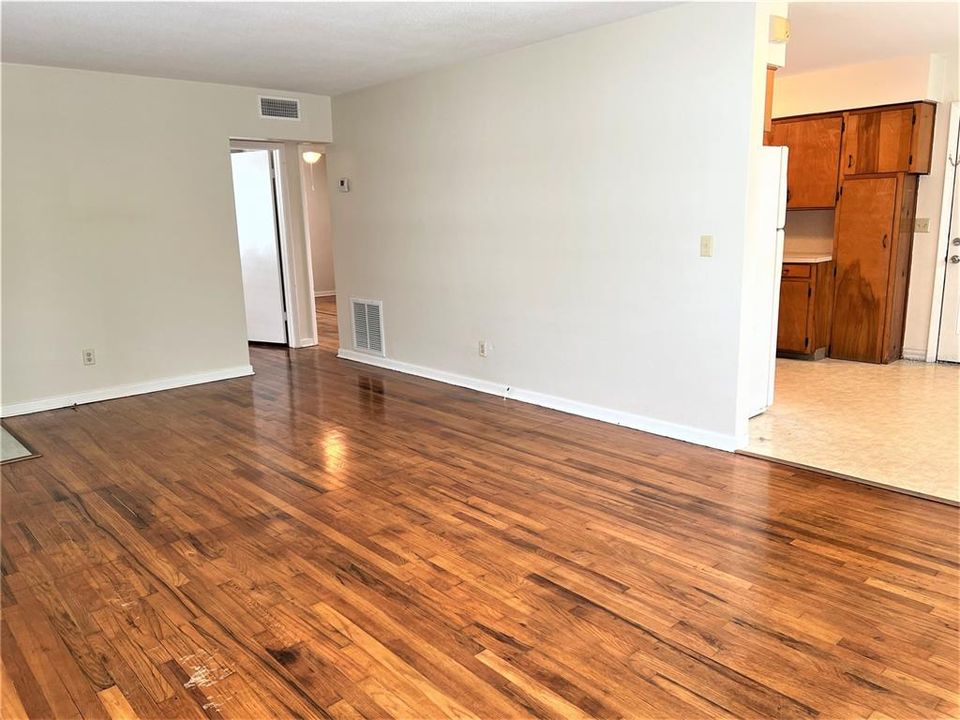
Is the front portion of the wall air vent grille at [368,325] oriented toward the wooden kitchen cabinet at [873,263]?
no

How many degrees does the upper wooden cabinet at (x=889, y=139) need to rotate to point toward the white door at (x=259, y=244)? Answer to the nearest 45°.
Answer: approximately 90° to its right

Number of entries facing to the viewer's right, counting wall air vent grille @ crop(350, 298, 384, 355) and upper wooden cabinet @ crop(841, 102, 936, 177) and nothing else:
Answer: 0

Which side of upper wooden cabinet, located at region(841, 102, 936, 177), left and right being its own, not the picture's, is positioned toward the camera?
front

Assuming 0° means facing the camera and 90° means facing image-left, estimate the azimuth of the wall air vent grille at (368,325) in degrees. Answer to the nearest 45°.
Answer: approximately 45°

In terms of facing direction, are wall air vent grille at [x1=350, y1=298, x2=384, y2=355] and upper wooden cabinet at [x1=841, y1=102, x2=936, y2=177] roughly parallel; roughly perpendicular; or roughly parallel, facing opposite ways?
roughly parallel

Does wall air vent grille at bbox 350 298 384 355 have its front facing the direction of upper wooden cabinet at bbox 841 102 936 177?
no

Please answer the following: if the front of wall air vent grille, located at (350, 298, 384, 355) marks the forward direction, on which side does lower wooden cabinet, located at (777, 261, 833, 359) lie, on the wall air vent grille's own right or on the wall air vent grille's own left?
on the wall air vent grille's own left

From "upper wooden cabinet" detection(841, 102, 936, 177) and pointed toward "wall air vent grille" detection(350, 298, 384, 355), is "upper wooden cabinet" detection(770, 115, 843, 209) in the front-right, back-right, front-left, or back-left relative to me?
front-right

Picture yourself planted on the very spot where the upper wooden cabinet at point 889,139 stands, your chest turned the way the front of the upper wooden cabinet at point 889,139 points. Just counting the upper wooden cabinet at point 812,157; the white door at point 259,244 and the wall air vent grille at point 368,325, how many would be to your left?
0

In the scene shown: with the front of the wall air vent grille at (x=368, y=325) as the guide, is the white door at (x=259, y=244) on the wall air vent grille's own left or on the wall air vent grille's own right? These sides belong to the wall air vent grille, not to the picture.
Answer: on the wall air vent grille's own right

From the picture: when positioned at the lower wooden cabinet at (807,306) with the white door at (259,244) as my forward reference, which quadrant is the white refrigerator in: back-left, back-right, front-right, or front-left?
front-left

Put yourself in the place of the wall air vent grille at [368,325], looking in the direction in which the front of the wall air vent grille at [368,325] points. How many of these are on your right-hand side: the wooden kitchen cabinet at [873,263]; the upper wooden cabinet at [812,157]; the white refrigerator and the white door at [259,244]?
1

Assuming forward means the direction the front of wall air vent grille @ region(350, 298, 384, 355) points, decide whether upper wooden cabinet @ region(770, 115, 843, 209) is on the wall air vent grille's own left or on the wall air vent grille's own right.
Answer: on the wall air vent grille's own left
